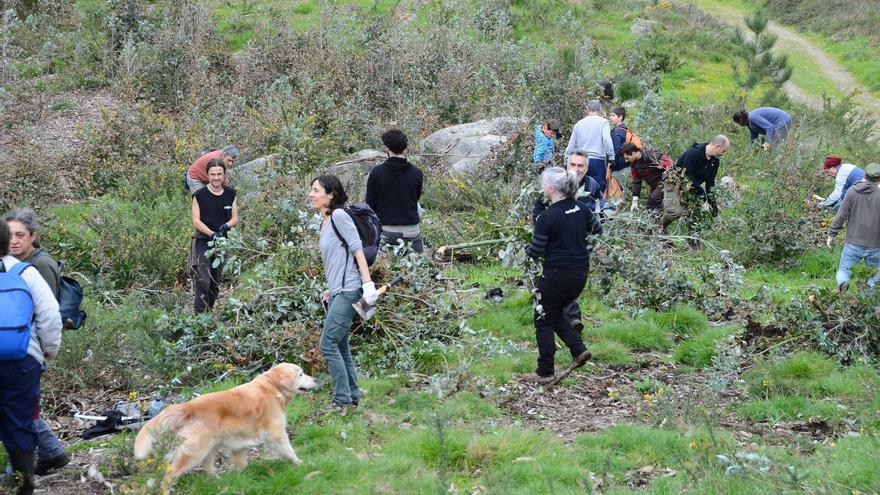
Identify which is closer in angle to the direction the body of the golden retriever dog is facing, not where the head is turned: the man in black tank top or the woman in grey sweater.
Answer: the woman in grey sweater

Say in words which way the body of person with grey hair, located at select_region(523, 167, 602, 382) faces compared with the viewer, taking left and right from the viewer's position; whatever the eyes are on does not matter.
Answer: facing away from the viewer and to the left of the viewer

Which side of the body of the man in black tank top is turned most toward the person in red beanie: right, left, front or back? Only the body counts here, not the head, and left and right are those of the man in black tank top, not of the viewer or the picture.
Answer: left

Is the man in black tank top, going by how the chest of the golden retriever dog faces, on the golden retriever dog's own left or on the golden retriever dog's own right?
on the golden retriever dog's own left

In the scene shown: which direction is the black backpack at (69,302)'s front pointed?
to the viewer's right

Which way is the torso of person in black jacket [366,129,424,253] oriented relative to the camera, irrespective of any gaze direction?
away from the camera

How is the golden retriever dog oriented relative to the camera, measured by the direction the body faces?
to the viewer's right

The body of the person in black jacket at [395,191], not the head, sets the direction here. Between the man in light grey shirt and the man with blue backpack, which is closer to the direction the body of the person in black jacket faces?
the man in light grey shirt

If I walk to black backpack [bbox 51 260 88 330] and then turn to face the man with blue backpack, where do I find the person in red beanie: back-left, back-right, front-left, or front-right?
back-left

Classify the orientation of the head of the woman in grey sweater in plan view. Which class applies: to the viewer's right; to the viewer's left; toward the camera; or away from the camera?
to the viewer's left

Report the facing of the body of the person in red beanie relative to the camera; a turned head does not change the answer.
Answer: to the viewer's left

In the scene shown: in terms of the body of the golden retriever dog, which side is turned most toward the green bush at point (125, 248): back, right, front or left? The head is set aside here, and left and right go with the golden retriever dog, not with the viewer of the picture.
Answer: left
